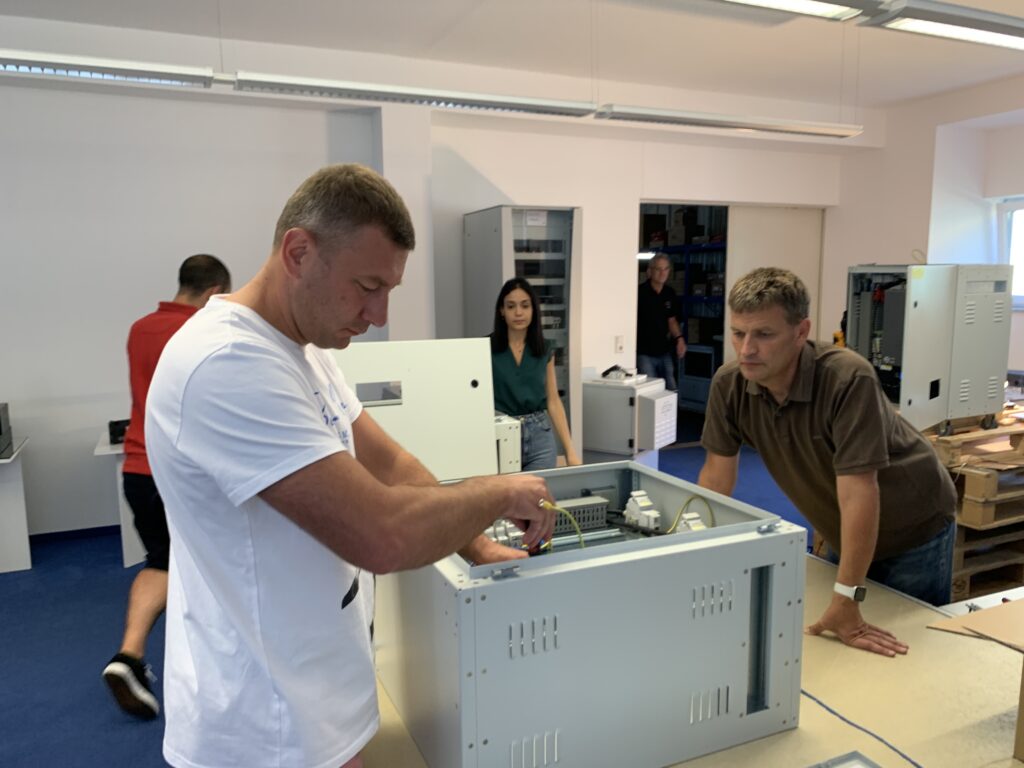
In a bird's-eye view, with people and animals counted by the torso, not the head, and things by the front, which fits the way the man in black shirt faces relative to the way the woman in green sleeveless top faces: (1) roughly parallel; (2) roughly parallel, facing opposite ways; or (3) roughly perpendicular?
roughly parallel

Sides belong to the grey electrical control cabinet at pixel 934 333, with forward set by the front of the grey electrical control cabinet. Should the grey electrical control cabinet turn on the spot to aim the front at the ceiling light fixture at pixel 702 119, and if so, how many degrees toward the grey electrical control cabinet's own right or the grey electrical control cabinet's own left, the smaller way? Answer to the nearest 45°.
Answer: approximately 45° to the grey electrical control cabinet's own right

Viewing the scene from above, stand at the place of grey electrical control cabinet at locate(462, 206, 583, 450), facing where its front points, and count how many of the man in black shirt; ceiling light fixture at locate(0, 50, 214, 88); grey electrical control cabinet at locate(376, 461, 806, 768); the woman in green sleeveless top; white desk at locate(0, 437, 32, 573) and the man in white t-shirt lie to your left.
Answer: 1

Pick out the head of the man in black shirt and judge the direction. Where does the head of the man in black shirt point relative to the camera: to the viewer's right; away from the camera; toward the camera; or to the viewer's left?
toward the camera

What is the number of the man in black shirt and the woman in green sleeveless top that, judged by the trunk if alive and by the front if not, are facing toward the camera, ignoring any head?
2

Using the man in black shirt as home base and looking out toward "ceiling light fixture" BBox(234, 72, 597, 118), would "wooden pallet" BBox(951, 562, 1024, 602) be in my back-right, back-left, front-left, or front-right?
front-left

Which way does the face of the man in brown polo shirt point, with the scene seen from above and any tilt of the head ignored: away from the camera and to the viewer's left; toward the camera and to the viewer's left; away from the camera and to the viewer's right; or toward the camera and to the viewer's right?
toward the camera and to the viewer's left

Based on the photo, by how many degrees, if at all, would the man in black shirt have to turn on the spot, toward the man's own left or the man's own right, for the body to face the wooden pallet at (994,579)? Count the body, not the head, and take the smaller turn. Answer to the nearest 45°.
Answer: approximately 45° to the man's own left

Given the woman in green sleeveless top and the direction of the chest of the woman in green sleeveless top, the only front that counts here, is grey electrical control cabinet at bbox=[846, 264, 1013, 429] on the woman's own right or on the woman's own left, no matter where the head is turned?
on the woman's own left

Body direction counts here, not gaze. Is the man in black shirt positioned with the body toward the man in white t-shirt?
yes

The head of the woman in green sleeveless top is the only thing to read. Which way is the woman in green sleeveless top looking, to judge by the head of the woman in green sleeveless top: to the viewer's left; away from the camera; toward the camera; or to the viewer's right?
toward the camera

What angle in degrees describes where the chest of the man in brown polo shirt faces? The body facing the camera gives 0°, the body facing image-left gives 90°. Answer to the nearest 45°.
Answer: approximately 45°

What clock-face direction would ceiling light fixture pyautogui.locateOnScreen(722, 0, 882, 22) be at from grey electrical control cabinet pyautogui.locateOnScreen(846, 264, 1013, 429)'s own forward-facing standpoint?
The ceiling light fixture is roughly at 11 o'clock from the grey electrical control cabinet.

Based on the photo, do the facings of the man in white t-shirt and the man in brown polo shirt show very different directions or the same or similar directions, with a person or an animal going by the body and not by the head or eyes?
very different directions

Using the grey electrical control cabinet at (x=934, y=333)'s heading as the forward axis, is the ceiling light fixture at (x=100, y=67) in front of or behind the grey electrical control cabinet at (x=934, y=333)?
in front

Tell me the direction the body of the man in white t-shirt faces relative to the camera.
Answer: to the viewer's right

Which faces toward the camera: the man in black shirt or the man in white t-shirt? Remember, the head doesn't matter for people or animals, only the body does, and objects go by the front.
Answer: the man in black shirt

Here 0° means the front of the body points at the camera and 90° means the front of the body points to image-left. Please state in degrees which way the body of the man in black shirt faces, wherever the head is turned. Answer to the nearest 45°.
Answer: approximately 0°

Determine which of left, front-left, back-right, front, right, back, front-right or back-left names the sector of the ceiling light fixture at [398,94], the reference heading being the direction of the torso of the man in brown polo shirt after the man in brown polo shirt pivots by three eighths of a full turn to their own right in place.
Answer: front-left
